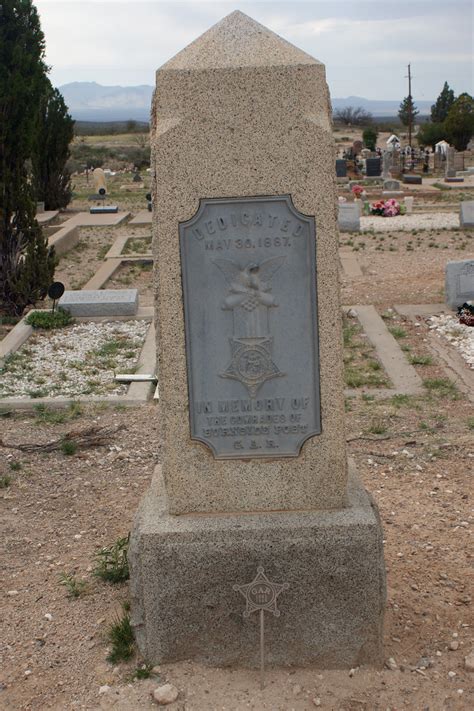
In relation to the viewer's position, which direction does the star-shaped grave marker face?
facing the viewer

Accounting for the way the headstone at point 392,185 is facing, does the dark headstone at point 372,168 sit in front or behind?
behind

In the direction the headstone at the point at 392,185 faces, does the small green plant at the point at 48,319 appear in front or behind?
in front

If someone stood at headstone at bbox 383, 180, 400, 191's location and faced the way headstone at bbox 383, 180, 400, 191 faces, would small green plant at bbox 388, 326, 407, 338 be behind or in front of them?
in front

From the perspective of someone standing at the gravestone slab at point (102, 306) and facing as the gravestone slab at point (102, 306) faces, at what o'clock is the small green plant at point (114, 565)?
The small green plant is roughly at 12 o'clock from the gravestone slab.

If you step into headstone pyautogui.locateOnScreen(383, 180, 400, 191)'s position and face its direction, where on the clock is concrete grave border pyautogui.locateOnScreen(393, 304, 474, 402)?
The concrete grave border is roughly at 12 o'clock from the headstone.

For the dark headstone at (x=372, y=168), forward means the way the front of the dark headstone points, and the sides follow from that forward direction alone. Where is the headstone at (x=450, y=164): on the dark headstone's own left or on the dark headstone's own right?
on the dark headstone's own left

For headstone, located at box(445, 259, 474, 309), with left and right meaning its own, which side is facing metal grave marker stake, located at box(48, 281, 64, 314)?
right

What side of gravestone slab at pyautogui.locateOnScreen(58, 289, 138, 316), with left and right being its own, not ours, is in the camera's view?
front

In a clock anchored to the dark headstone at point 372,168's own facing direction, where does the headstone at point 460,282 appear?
The headstone is roughly at 12 o'clock from the dark headstone.

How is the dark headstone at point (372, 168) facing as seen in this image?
toward the camera

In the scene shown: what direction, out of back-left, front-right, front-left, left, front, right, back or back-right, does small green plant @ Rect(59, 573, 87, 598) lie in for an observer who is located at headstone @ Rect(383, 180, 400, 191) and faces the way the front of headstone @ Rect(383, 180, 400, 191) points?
front

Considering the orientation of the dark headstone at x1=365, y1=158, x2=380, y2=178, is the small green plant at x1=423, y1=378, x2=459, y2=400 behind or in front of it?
in front
